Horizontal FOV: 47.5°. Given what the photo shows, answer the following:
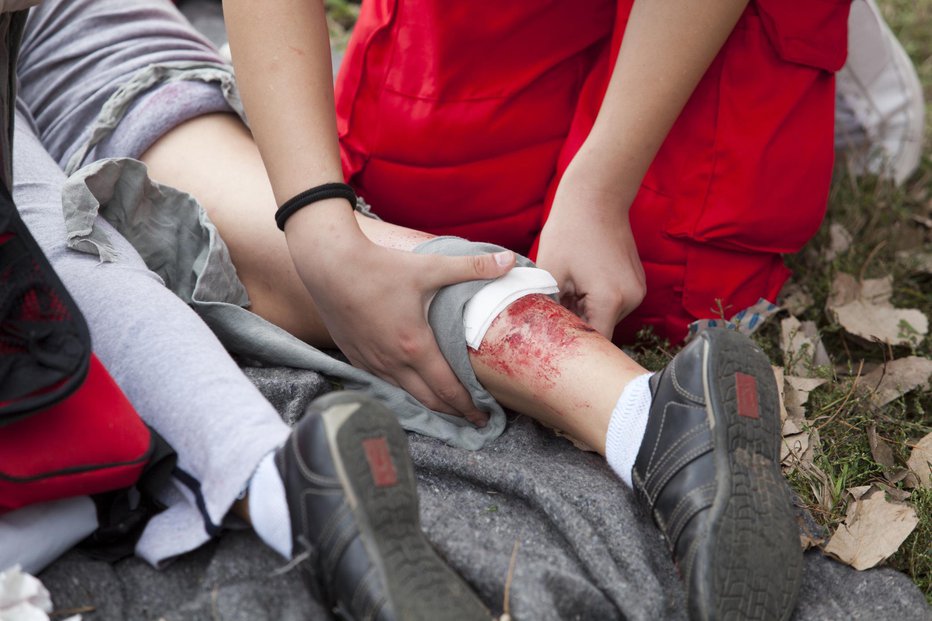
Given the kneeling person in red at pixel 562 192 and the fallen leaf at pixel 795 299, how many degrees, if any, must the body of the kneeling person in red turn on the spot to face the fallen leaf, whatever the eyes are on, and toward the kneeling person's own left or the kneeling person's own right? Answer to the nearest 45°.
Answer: approximately 135° to the kneeling person's own left

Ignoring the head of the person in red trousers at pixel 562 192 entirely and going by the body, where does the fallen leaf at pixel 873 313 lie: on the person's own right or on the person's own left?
on the person's own left

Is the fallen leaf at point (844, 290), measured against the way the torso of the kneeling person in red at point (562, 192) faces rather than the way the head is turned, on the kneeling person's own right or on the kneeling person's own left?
on the kneeling person's own left

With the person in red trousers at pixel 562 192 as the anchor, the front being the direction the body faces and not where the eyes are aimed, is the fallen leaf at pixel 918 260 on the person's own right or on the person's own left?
on the person's own left
